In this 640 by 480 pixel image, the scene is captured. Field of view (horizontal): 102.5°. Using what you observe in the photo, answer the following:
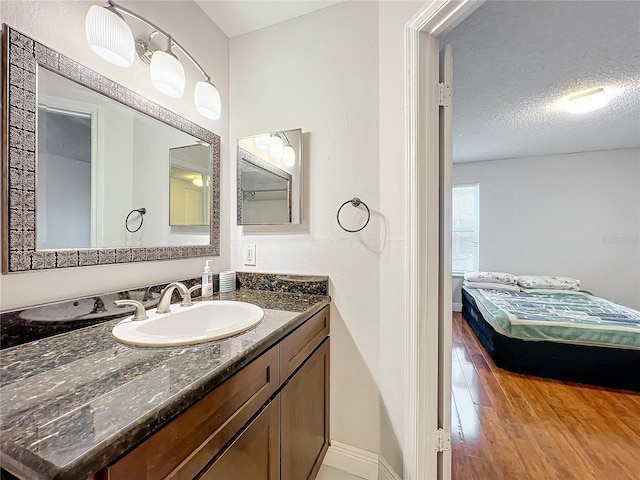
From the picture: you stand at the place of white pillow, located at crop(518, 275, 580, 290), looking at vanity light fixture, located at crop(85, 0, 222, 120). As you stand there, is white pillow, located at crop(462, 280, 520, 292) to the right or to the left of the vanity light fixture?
right

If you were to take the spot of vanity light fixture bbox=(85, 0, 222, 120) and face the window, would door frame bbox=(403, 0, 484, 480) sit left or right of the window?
right

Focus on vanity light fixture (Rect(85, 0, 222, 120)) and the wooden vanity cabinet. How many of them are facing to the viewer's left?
0

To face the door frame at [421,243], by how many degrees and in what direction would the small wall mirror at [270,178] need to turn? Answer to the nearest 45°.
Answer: approximately 90° to its left

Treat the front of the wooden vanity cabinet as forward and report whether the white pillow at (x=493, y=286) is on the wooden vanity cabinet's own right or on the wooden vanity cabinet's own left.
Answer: on the wooden vanity cabinet's own left

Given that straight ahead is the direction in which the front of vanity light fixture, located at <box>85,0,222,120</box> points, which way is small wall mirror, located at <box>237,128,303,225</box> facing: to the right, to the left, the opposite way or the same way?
to the right

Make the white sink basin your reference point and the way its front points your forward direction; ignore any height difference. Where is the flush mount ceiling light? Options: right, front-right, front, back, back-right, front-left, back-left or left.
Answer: front-left

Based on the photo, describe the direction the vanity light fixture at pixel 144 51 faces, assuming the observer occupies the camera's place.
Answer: facing the viewer and to the right of the viewer

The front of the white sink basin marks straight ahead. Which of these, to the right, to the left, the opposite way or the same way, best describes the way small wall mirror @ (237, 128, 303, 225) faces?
to the right

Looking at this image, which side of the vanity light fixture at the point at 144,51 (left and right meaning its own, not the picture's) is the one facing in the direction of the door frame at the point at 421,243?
front

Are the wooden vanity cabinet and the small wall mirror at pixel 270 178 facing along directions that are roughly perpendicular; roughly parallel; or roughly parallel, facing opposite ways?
roughly perpendicular

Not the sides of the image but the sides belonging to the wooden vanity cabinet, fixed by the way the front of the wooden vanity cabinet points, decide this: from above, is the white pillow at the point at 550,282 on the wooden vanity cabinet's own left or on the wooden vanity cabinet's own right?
on the wooden vanity cabinet's own left

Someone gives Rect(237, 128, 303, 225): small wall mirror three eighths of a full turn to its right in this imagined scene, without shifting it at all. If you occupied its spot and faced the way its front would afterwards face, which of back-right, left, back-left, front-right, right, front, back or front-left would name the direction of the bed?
right
